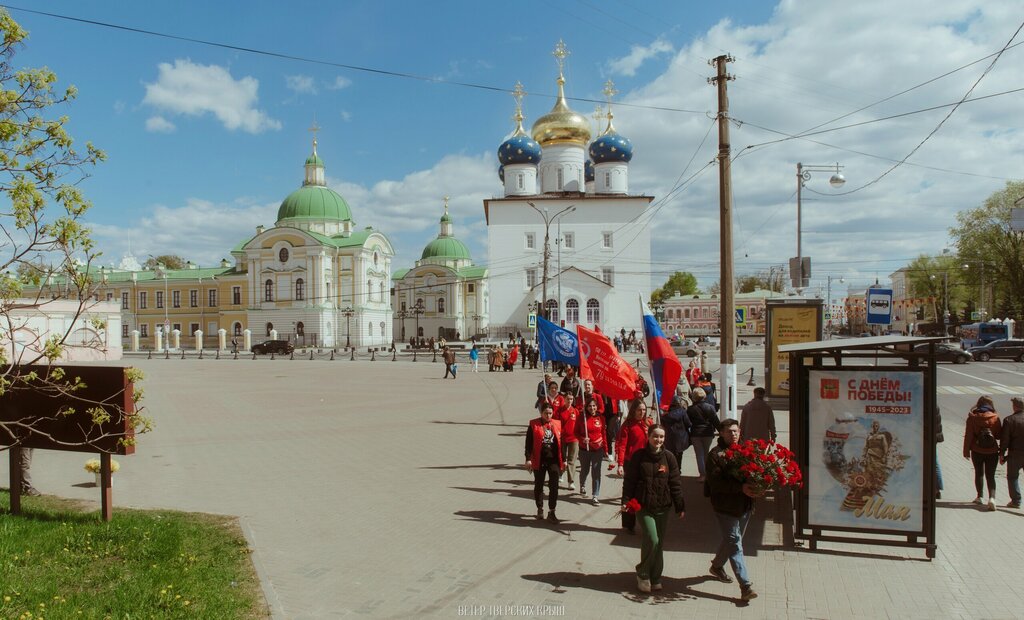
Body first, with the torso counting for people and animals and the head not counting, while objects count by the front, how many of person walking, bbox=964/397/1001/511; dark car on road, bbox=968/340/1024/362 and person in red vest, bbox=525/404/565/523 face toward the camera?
1

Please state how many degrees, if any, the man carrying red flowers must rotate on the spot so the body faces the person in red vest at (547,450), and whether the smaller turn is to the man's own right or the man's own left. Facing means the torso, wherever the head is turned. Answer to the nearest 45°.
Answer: approximately 180°

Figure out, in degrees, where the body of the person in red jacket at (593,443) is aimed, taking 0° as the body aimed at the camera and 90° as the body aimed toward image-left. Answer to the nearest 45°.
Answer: approximately 0°

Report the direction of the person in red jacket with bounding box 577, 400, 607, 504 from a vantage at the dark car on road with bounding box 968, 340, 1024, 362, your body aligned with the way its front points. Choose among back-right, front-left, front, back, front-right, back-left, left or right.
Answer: left

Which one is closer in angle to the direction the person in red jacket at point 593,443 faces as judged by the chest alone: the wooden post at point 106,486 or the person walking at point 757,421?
the wooden post

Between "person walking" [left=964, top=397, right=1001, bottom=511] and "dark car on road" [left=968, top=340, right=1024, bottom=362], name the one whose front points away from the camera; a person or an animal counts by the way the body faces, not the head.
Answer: the person walking

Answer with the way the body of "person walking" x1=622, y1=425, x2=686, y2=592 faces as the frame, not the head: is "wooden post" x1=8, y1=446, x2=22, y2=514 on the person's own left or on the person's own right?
on the person's own right

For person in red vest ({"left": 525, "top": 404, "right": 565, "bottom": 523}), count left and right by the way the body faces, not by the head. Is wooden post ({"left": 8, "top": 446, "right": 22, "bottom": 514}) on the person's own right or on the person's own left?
on the person's own right

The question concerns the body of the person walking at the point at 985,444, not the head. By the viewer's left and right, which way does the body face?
facing away from the viewer

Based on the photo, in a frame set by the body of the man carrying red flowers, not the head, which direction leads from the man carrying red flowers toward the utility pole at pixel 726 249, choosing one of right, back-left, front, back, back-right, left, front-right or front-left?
back-left

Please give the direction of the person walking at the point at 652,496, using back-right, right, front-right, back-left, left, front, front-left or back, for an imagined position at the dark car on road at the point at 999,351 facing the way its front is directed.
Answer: left

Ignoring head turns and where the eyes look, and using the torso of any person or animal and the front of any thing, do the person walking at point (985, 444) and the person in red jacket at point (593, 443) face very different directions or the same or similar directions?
very different directions

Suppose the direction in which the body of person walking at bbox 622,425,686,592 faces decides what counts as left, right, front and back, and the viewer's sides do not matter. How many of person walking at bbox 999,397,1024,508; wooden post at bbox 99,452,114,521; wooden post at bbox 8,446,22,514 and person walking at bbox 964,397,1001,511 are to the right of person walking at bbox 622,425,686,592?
2

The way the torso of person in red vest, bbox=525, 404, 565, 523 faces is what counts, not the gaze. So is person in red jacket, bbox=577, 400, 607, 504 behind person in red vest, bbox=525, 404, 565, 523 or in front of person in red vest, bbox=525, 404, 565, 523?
behind

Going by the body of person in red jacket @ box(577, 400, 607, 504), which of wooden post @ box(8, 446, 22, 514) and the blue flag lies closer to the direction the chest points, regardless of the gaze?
the wooden post
